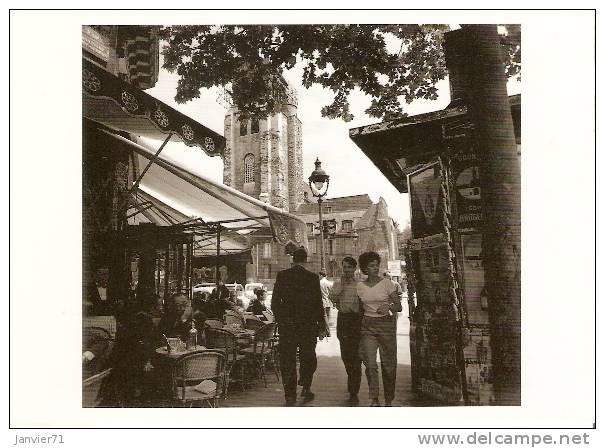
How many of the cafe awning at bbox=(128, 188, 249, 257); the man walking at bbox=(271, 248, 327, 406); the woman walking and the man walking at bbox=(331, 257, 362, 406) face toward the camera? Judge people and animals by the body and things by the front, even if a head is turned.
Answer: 2

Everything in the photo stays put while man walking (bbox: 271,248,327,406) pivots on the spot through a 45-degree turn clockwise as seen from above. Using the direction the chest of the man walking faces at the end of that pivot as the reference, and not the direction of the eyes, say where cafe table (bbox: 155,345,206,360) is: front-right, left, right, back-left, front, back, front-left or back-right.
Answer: back-left

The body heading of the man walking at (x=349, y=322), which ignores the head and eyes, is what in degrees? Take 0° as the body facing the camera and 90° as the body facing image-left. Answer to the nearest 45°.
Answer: approximately 0°

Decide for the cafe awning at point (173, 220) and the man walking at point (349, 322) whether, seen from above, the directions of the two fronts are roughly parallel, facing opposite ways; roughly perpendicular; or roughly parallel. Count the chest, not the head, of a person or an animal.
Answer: roughly perpendicular

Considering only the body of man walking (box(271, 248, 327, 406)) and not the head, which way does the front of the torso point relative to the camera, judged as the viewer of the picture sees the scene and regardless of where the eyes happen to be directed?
away from the camera

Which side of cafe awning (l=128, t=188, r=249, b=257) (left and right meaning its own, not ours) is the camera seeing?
right

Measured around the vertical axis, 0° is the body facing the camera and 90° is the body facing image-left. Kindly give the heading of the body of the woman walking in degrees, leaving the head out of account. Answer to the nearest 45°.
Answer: approximately 0°

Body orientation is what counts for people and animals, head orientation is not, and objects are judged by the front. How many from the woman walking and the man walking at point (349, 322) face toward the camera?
2
